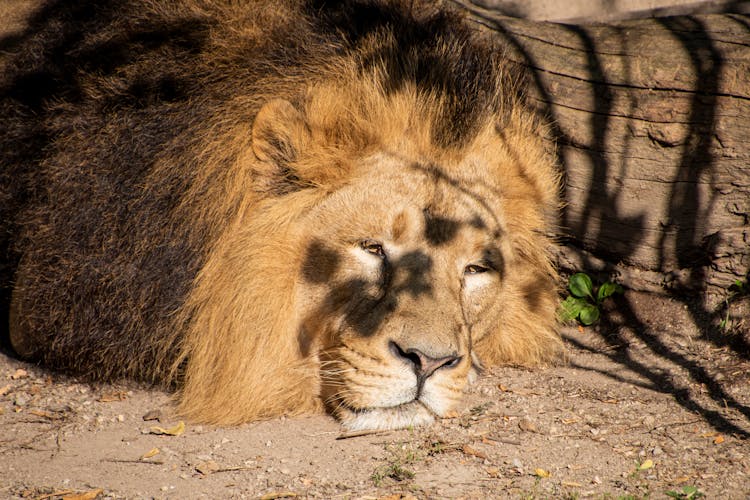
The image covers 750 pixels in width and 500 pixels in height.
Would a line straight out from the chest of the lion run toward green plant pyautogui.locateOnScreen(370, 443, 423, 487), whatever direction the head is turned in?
yes

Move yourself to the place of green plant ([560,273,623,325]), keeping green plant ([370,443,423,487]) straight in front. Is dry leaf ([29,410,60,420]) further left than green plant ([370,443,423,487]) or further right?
right

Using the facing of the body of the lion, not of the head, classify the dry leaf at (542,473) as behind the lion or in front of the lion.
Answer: in front

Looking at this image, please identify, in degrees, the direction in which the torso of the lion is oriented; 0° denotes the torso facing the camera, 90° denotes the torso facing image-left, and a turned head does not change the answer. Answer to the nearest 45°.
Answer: approximately 315°

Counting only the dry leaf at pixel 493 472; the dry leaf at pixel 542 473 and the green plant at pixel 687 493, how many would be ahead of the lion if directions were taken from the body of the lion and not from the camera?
3

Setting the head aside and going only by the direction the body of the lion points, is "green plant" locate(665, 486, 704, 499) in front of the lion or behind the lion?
in front

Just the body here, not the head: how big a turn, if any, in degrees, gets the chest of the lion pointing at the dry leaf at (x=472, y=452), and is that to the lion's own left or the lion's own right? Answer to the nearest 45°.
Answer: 0° — it already faces it

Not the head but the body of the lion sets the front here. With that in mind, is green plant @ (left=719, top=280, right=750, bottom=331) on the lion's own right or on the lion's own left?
on the lion's own left

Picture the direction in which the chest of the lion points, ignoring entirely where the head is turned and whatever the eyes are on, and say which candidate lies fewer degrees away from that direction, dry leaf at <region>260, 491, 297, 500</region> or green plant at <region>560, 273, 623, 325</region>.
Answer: the dry leaf

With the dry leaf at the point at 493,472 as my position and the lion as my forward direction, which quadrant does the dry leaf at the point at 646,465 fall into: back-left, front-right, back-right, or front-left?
back-right
